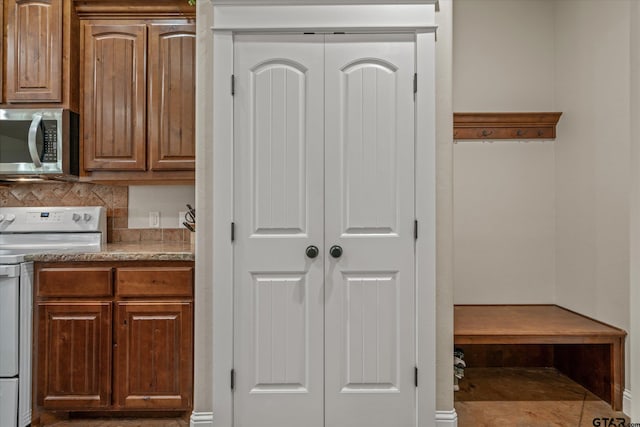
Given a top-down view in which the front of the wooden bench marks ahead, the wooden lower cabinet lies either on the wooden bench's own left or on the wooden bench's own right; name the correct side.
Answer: on the wooden bench's own right

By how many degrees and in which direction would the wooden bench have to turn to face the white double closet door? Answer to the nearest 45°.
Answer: approximately 45° to its right

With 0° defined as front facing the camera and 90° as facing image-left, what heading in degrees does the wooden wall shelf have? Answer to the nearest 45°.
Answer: approximately 0°

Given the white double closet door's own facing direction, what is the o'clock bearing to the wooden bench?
The wooden bench is roughly at 8 o'clock from the white double closet door.

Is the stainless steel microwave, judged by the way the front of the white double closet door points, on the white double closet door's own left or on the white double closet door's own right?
on the white double closet door's own right

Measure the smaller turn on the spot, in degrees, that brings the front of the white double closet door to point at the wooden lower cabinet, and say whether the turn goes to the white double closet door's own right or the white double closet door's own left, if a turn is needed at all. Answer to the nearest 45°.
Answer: approximately 90° to the white double closet door's own right
